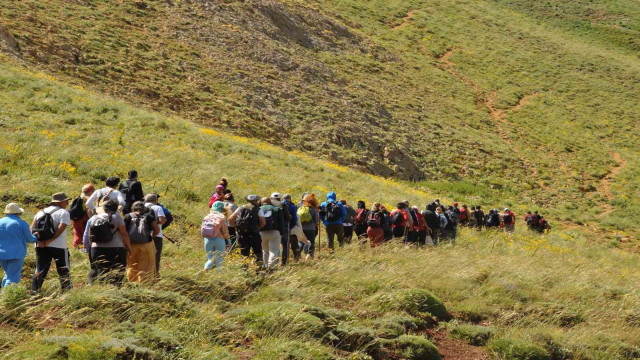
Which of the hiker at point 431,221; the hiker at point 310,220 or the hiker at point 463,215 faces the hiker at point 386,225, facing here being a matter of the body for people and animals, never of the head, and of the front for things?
the hiker at point 310,220

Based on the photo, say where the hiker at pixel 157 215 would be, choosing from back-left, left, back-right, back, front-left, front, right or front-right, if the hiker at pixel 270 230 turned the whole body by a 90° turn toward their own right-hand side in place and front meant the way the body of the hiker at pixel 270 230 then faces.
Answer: back-right

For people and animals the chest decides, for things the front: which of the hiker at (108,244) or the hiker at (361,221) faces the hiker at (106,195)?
the hiker at (108,244)

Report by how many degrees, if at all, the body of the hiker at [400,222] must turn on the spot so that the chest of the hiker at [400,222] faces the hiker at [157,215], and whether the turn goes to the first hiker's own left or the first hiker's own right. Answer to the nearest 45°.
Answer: approximately 180°

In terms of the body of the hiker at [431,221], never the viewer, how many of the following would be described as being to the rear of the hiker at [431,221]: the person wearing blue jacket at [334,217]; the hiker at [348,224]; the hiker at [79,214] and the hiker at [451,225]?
3

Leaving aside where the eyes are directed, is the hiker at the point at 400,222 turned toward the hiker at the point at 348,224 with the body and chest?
no

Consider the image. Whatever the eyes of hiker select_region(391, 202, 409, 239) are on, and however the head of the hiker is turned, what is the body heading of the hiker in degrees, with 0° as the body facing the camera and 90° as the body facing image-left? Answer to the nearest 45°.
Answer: approximately 225°

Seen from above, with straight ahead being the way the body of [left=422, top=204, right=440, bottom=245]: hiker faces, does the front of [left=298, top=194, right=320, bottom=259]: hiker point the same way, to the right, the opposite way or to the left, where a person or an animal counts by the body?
the same way

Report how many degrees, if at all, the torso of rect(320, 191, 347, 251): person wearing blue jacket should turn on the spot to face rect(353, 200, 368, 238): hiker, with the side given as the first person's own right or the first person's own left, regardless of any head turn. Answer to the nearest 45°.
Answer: approximately 45° to the first person's own right

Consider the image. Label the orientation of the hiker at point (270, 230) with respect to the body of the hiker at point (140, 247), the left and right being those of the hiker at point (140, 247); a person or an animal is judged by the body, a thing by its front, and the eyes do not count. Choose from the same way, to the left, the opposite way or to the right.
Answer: the same way

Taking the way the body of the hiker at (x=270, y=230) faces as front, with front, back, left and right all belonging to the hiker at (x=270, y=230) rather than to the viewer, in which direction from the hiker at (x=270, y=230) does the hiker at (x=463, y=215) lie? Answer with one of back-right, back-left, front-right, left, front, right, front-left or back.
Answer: front-right

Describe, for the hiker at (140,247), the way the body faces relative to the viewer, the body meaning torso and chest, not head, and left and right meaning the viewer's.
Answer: facing away from the viewer

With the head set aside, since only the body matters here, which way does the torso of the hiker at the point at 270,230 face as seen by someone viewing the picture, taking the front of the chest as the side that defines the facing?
away from the camera

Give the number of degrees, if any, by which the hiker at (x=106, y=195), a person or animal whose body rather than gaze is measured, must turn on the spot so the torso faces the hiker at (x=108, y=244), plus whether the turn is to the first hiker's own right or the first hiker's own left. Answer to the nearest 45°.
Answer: approximately 135° to the first hiker's own right

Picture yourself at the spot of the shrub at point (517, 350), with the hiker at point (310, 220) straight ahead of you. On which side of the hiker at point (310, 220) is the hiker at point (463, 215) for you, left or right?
right

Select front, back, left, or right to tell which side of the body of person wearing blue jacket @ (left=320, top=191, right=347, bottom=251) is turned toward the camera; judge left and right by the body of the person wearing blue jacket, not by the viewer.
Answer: back

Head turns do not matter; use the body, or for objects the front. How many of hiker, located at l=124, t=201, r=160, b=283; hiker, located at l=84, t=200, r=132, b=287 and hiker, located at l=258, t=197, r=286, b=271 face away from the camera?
3

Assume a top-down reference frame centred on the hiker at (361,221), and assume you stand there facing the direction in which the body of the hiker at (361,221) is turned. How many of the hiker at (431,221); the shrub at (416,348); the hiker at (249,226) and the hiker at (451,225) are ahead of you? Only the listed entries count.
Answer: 2

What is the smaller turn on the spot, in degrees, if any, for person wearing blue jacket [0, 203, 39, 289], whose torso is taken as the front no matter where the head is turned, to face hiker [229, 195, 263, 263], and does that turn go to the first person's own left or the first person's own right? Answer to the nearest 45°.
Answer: approximately 45° to the first person's own right

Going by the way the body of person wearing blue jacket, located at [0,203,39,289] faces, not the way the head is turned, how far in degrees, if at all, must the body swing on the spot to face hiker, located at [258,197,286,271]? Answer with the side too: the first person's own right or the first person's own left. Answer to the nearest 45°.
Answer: approximately 45° to the first person's own right
